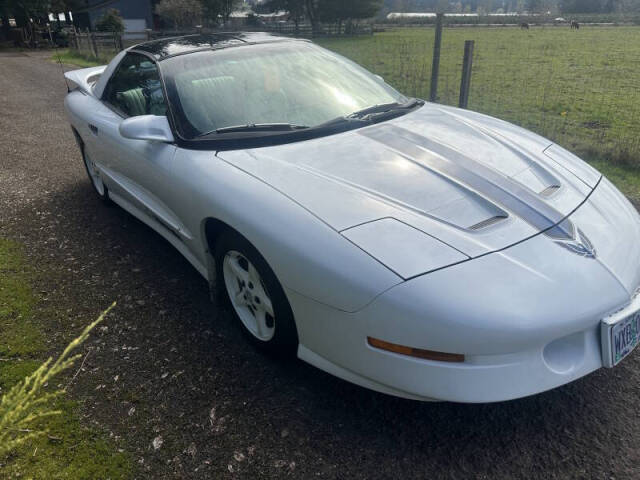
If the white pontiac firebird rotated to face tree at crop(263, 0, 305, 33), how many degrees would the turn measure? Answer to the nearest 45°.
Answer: approximately 135° to its left

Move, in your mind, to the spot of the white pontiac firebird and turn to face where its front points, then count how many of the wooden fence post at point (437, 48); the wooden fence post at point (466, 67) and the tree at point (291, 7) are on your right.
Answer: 0

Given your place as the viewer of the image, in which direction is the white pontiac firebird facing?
facing the viewer and to the right of the viewer

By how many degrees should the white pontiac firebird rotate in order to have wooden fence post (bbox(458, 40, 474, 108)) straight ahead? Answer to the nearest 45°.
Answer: approximately 135° to its left

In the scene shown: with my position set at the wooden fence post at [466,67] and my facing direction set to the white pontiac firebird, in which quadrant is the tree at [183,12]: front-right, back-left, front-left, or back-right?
back-right

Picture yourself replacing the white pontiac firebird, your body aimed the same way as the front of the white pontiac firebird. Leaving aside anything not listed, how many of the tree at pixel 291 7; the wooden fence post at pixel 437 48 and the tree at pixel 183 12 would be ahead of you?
0

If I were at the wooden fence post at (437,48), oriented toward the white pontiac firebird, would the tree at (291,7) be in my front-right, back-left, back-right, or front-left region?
back-right

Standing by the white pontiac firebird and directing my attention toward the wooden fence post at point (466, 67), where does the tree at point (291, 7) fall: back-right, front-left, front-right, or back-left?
front-left

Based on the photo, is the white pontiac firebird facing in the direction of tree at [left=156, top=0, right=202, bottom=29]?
no

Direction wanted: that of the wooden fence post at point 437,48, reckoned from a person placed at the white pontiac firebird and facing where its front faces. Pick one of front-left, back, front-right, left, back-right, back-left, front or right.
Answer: back-left

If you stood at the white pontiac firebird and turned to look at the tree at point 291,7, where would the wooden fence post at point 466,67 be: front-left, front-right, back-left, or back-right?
front-right
